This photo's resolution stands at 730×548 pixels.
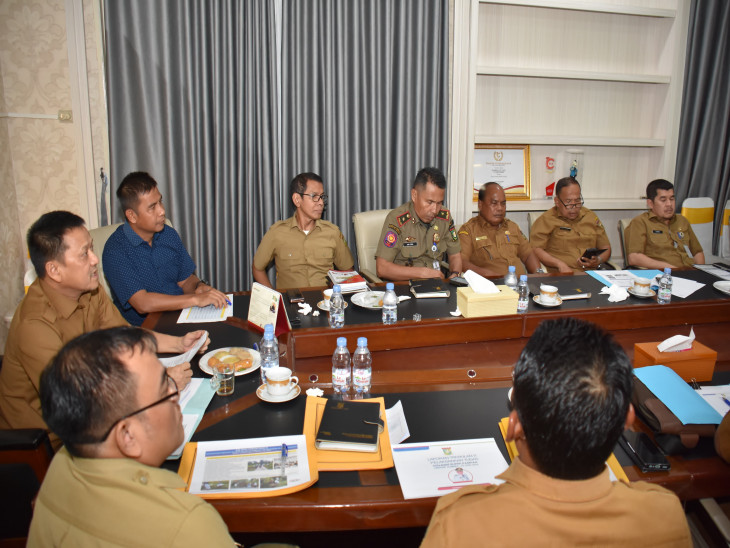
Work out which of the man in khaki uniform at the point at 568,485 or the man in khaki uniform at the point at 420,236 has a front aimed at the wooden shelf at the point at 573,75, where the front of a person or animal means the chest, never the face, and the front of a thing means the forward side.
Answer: the man in khaki uniform at the point at 568,485

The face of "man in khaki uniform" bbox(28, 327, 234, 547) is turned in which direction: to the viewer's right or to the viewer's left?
to the viewer's right

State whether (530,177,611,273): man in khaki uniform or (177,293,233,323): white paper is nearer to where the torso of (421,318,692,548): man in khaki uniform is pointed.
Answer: the man in khaki uniform

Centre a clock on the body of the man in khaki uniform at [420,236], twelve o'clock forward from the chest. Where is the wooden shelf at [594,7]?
The wooden shelf is roughly at 9 o'clock from the man in khaki uniform.

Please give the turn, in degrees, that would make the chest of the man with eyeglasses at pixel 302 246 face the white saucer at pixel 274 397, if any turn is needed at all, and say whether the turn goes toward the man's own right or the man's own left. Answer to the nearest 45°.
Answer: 0° — they already face it

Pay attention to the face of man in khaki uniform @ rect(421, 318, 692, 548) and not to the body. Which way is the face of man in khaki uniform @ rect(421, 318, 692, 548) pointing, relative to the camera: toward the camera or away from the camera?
away from the camera

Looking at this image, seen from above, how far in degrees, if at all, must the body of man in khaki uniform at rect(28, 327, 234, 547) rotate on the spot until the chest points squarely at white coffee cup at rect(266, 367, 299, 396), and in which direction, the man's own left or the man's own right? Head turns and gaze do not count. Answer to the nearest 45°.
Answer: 0° — they already face it

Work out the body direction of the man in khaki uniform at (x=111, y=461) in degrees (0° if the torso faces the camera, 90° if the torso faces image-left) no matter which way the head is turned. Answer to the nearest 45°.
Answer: approximately 225°

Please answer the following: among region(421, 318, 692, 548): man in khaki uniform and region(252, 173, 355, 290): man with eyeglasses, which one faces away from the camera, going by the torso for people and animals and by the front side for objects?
the man in khaki uniform

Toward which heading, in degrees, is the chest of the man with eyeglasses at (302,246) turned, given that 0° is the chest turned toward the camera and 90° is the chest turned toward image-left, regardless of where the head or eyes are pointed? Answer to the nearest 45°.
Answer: approximately 0°

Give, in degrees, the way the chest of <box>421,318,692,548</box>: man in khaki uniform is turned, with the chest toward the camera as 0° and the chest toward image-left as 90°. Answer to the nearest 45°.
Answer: approximately 180°
